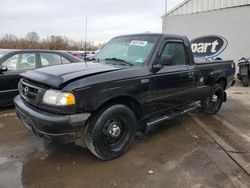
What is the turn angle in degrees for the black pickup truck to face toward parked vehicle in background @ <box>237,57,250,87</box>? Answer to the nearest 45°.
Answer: approximately 180°

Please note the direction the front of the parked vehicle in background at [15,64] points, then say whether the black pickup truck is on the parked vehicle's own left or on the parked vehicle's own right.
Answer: on the parked vehicle's own left

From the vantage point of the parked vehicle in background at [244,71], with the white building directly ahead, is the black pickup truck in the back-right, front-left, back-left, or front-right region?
back-left

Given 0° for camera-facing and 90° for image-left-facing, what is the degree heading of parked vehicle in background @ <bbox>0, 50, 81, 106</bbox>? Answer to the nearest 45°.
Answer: approximately 90°

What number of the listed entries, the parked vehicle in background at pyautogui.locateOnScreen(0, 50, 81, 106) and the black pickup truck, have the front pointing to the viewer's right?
0

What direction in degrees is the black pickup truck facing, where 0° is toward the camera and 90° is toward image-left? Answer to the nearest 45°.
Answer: approximately 45°

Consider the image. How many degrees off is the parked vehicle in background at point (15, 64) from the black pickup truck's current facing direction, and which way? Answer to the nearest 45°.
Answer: approximately 90° to its right
